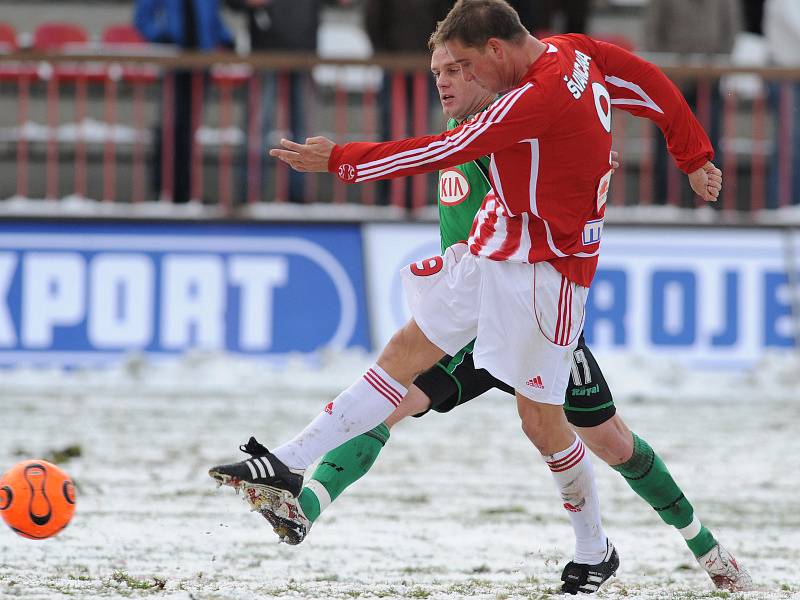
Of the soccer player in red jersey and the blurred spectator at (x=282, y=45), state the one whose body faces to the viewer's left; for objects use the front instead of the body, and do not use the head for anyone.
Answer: the soccer player in red jersey

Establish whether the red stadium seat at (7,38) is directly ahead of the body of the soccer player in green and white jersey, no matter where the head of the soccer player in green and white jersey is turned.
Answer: no

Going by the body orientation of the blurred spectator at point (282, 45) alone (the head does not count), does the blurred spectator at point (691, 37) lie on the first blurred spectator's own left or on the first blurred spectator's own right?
on the first blurred spectator's own left

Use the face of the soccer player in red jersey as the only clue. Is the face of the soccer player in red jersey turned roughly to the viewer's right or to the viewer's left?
to the viewer's left

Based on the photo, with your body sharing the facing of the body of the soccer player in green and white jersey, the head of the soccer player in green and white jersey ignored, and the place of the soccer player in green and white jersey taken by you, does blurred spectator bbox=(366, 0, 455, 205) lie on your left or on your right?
on your right

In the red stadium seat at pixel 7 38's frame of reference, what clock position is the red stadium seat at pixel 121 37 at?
the red stadium seat at pixel 121 37 is roughly at 10 o'clock from the red stadium seat at pixel 7 38.

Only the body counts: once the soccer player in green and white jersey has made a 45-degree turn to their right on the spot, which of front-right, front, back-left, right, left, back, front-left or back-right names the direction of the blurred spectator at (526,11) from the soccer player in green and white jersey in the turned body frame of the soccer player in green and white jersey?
right

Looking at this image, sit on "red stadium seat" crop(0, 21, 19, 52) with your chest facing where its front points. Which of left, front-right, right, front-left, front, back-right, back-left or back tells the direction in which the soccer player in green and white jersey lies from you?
front

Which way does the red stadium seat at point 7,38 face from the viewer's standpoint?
toward the camera

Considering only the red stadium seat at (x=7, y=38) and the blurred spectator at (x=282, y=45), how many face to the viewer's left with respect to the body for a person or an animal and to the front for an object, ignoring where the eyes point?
0

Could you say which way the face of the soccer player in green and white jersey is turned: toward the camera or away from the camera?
toward the camera

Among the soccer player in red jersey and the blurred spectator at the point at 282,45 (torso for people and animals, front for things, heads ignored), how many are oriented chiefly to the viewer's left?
1

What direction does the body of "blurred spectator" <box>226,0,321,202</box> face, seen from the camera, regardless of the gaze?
toward the camera

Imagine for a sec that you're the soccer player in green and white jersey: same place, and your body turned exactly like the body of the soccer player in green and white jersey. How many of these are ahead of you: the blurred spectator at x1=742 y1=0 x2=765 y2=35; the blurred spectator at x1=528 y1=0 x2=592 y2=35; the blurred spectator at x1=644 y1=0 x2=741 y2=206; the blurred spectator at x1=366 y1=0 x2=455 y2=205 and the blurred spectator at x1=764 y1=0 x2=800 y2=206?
0

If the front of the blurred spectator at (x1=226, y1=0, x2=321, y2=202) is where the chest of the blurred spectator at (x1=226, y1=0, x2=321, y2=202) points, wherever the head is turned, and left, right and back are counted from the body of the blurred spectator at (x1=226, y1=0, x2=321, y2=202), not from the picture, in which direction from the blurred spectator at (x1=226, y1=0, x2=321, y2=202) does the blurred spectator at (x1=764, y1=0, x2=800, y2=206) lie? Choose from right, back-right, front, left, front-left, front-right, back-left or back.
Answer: left

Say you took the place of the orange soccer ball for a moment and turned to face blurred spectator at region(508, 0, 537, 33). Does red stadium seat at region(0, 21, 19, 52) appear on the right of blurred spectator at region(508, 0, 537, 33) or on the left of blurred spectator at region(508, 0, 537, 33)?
left

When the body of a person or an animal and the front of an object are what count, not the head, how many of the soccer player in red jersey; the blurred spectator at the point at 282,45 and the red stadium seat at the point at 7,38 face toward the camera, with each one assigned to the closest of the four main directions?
2
